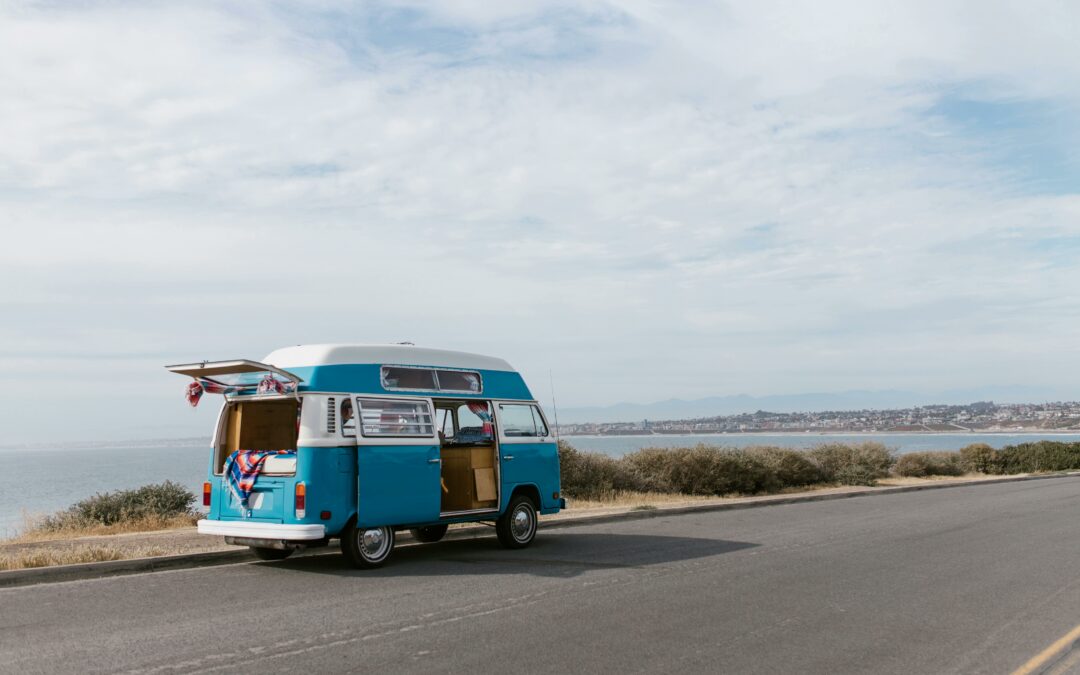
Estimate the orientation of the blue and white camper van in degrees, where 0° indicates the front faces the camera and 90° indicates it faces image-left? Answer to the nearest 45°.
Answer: approximately 225°

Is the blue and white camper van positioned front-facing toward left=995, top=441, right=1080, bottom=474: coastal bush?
yes

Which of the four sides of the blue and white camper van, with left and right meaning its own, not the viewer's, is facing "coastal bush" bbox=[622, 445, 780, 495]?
front

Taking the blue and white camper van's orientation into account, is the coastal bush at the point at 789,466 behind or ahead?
ahead

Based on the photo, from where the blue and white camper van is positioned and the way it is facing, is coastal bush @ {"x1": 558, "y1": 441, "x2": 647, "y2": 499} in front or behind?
in front

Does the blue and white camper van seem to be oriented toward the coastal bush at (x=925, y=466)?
yes

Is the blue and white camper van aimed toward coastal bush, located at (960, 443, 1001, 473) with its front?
yes
